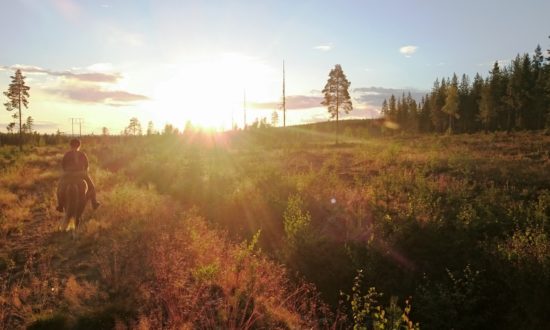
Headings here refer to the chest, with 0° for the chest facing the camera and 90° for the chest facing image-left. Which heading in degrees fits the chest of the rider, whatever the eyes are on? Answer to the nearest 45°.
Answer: approximately 180°

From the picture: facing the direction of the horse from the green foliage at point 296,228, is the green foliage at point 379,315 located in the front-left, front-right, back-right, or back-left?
back-left

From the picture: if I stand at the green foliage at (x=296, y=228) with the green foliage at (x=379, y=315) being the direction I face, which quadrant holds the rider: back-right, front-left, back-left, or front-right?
back-right

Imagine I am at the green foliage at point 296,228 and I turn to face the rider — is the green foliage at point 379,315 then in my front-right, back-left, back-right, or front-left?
back-left

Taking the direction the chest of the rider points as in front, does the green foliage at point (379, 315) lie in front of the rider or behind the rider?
behind

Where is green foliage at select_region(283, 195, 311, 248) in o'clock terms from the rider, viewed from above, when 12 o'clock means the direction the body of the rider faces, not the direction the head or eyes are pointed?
The green foliage is roughly at 4 o'clock from the rider.
